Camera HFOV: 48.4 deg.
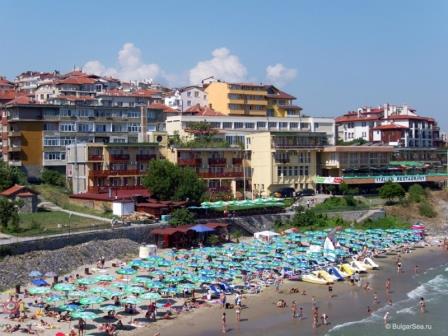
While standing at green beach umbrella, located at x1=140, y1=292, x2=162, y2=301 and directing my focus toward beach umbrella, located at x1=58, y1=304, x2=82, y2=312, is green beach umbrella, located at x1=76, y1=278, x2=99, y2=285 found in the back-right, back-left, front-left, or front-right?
front-right

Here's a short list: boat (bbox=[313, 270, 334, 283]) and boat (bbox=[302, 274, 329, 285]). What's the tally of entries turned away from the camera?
0

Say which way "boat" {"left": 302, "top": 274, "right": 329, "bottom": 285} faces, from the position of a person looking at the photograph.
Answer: facing the viewer and to the right of the viewer

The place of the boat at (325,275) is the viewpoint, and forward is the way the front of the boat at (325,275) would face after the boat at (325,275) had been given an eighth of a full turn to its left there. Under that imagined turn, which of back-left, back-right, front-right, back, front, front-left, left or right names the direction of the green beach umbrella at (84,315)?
back-right
